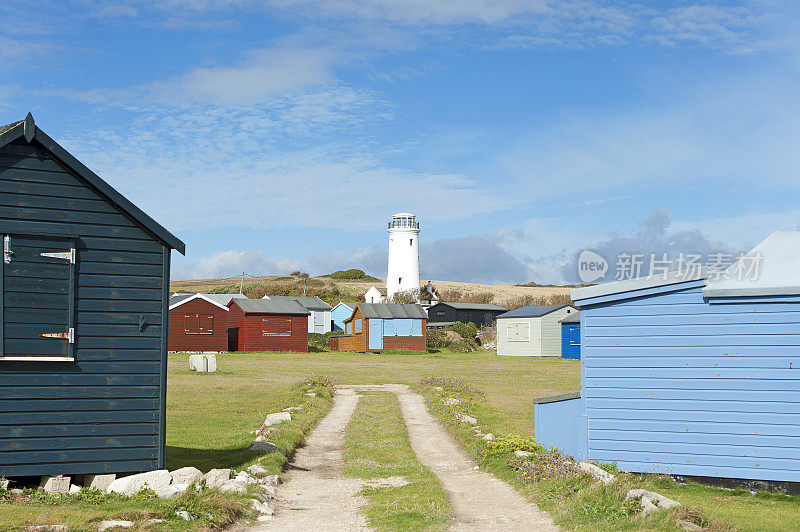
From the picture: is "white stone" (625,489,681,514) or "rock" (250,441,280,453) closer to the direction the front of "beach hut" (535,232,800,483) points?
the rock

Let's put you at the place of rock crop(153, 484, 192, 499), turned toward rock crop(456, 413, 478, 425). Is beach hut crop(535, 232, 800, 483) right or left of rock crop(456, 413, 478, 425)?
right

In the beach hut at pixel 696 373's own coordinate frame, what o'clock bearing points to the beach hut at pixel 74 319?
the beach hut at pixel 74 319 is roughly at 11 o'clock from the beach hut at pixel 696 373.

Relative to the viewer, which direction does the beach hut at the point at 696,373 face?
to the viewer's left

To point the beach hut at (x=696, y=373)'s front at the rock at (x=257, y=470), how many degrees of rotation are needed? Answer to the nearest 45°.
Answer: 0° — it already faces it

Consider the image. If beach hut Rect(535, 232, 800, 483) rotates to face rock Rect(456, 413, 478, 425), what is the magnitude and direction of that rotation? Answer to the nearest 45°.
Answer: approximately 45° to its right

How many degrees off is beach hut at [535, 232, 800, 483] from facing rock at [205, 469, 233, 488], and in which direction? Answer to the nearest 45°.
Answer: approximately 45° to its left

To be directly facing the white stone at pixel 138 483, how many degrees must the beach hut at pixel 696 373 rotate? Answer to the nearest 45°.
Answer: approximately 45° to its left

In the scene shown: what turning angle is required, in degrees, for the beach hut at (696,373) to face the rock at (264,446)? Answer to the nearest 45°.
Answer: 0° — it already faces it
